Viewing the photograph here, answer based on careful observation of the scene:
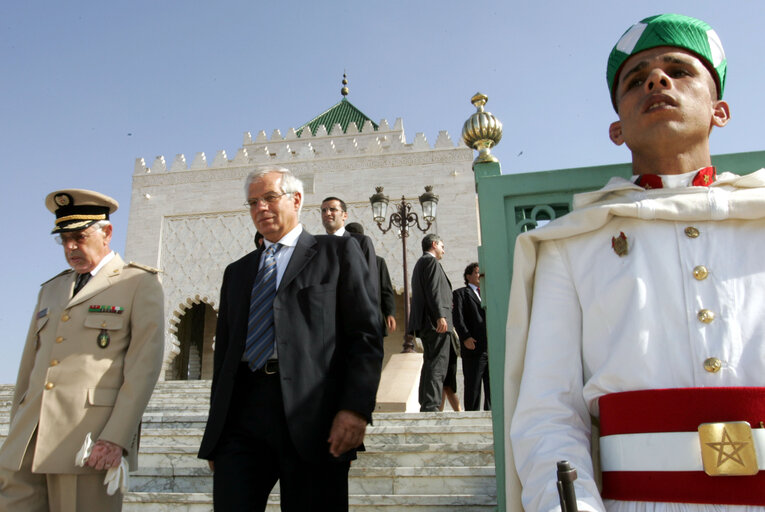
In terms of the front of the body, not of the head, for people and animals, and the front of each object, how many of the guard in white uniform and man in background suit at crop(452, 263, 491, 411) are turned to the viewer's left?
0

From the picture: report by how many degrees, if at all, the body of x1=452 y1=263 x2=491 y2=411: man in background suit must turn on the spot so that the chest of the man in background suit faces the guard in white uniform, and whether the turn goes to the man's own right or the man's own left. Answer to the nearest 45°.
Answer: approximately 45° to the man's own right

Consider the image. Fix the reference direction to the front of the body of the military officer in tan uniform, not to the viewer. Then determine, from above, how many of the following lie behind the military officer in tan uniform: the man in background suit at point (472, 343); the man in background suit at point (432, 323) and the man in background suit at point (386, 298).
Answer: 3

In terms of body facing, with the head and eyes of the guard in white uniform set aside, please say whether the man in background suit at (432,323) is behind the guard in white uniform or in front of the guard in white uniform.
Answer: behind

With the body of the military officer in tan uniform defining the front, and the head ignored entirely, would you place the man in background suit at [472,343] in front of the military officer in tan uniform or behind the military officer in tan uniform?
behind

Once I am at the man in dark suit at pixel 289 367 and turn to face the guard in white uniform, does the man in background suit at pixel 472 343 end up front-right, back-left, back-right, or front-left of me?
back-left

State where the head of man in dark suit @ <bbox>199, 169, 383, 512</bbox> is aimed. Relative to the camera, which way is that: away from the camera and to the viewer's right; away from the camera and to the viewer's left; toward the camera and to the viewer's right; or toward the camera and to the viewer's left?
toward the camera and to the viewer's left

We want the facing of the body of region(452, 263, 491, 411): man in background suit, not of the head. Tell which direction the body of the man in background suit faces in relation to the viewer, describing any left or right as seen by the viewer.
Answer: facing the viewer and to the right of the viewer
